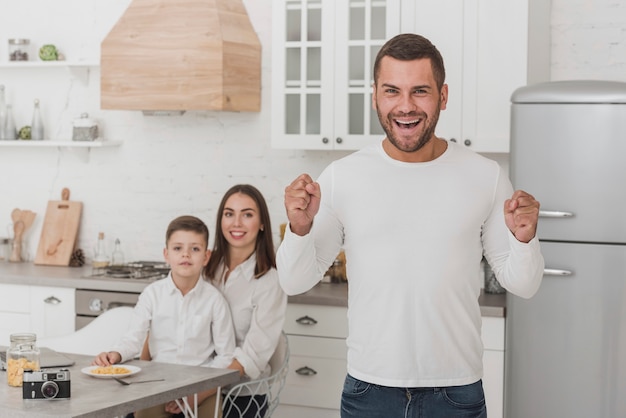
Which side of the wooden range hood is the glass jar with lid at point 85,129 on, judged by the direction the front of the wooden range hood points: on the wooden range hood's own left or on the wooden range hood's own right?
on the wooden range hood's own right

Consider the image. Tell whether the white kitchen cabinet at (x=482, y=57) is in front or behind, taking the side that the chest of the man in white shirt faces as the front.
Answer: behind

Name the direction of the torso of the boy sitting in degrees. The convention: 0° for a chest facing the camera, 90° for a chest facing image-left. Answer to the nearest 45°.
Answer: approximately 0°

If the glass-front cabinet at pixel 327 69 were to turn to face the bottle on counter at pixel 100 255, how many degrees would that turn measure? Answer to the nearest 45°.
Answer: approximately 135° to its right

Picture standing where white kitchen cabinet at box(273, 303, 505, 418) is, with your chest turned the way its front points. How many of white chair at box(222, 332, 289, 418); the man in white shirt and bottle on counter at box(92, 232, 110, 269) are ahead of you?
2
